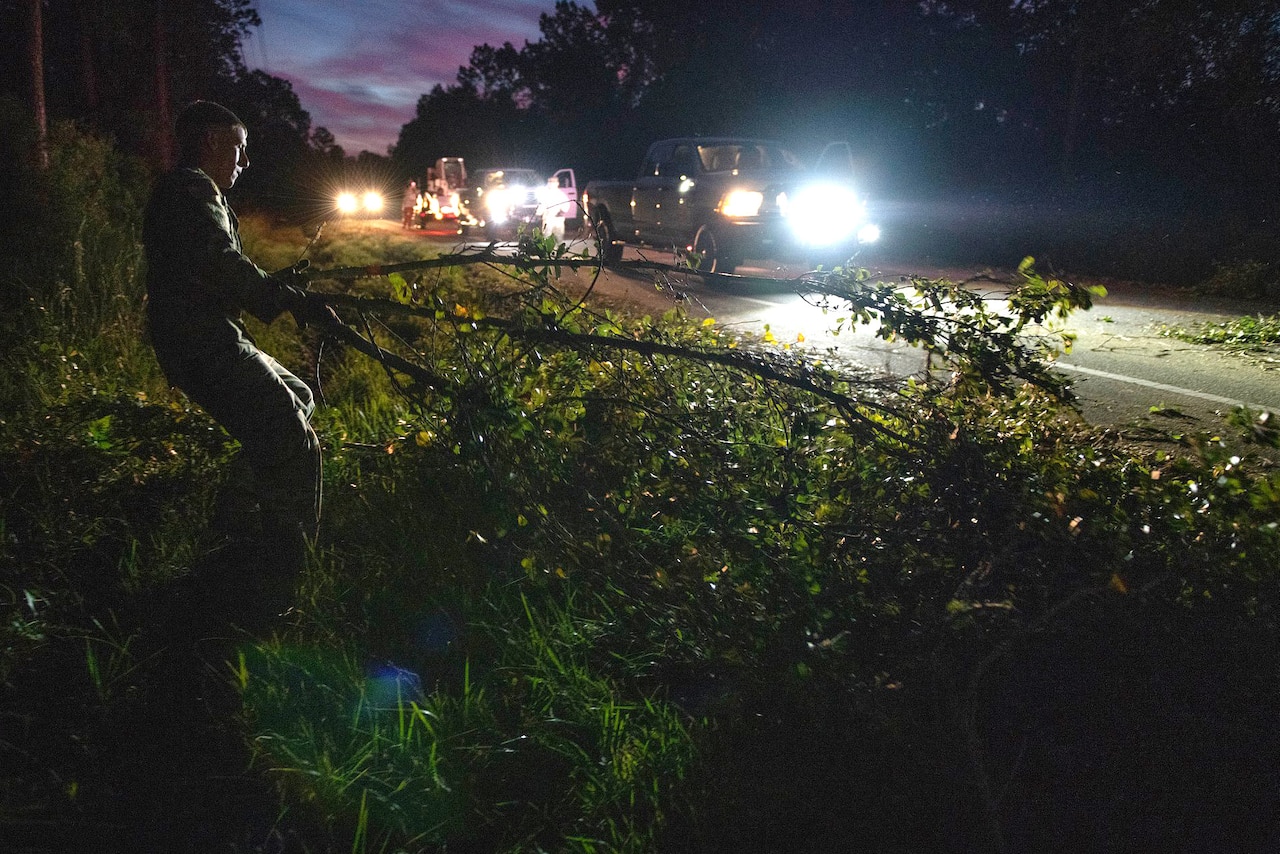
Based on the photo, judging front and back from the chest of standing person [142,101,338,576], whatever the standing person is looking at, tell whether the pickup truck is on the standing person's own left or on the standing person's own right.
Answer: on the standing person's own left

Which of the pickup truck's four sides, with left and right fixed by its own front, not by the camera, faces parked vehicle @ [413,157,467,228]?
back

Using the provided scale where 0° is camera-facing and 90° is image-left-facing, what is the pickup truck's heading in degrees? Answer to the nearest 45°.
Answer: approximately 315°

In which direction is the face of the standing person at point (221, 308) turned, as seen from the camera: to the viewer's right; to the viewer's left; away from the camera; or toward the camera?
to the viewer's right

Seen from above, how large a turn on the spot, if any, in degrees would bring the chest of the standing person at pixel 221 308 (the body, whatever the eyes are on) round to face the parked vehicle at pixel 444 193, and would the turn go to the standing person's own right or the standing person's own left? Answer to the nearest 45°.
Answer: approximately 90° to the standing person's own left

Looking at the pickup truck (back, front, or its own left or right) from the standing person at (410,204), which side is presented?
back

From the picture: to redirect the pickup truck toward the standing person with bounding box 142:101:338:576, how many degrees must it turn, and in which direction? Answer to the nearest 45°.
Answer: approximately 45° to its right

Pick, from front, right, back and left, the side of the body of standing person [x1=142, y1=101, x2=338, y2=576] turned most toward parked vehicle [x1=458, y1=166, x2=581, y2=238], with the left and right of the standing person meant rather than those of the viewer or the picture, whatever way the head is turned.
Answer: left

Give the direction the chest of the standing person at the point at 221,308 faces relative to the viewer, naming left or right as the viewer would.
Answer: facing to the right of the viewer

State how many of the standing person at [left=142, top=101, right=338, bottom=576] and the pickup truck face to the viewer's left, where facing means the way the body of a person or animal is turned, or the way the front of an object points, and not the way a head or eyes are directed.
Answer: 0

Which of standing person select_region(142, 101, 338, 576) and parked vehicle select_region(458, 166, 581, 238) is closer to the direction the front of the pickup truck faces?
the standing person

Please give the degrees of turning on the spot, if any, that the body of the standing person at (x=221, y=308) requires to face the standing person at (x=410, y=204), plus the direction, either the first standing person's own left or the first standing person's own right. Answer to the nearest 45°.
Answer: approximately 90° to the first standing person's own left

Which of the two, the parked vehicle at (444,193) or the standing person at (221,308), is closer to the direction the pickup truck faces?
the standing person
